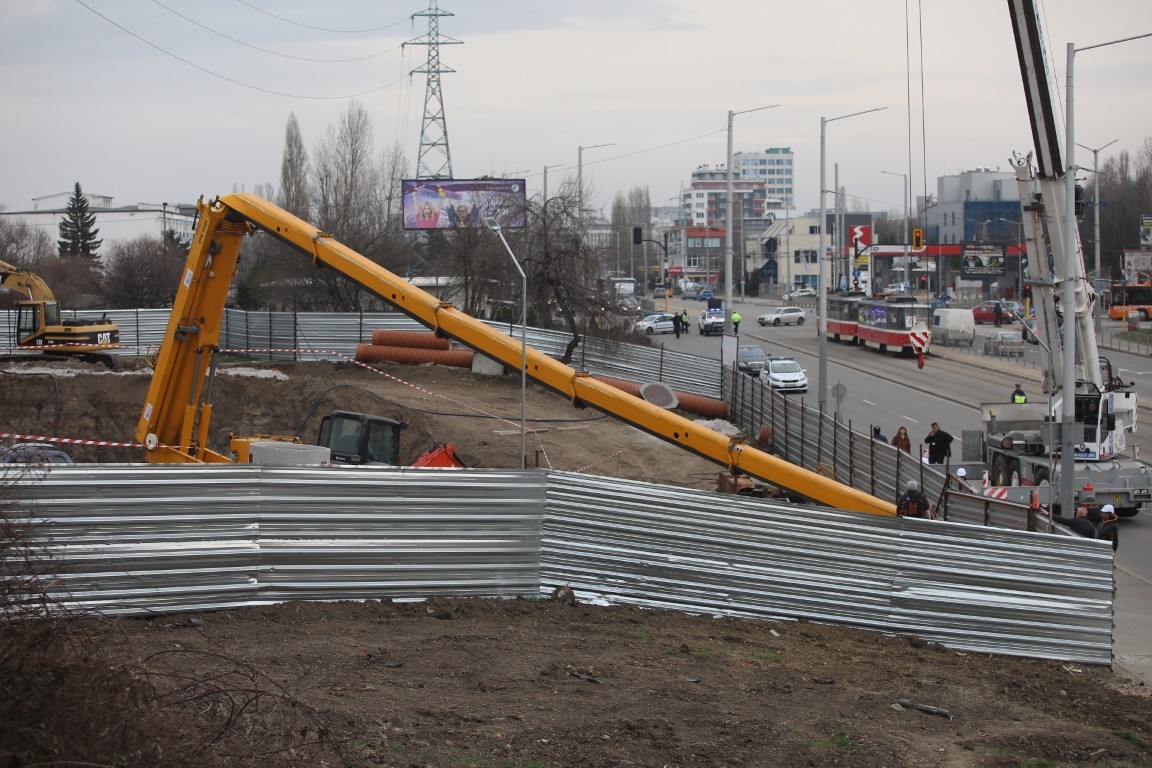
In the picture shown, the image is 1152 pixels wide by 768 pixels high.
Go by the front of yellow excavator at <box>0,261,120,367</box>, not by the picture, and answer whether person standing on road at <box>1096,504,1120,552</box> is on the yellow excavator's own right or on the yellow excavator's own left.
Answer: on the yellow excavator's own left

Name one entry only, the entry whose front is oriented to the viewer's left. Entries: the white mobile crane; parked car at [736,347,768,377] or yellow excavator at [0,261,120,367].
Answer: the yellow excavator

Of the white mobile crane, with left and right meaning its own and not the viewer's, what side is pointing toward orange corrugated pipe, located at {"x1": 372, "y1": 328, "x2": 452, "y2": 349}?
back

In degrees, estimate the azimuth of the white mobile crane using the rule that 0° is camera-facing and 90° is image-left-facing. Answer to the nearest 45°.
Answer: approximately 315°

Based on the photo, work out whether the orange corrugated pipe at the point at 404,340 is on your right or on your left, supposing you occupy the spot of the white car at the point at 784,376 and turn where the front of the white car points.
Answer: on your right

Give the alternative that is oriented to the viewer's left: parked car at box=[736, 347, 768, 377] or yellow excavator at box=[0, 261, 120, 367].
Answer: the yellow excavator

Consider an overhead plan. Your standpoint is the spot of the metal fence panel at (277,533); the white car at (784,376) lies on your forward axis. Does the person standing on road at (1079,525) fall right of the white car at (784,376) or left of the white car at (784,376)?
right

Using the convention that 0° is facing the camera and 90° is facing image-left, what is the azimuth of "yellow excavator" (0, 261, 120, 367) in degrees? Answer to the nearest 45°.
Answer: approximately 90°

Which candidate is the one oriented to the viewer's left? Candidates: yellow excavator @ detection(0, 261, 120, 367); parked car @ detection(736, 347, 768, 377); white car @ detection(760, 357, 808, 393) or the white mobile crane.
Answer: the yellow excavator

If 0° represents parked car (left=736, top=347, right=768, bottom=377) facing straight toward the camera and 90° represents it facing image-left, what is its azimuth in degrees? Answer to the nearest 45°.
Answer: approximately 315°
